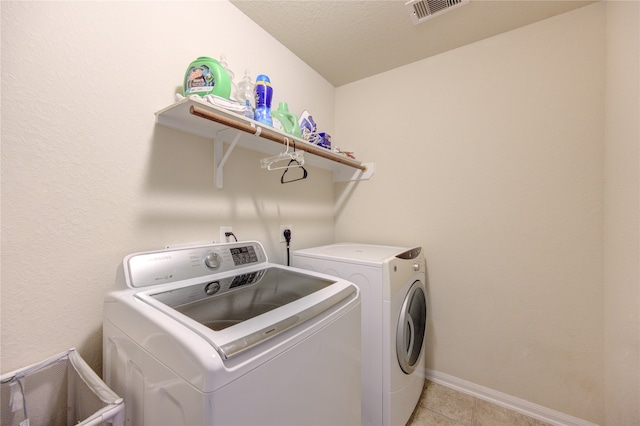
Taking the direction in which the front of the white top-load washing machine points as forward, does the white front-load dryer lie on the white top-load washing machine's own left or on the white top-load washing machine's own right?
on the white top-load washing machine's own left

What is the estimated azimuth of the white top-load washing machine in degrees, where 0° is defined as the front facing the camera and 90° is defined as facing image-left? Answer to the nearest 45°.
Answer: approximately 315°

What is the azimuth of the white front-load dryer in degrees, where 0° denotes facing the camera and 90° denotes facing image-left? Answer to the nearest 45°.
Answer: approximately 315°
